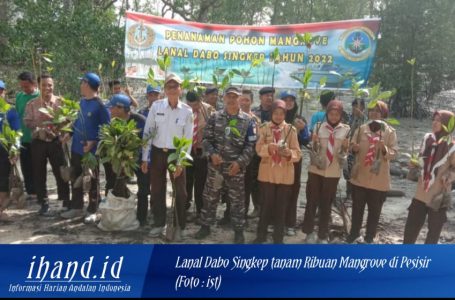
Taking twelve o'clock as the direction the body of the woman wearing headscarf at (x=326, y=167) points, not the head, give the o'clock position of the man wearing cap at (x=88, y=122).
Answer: The man wearing cap is roughly at 3 o'clock from the woman wearing headscarf.

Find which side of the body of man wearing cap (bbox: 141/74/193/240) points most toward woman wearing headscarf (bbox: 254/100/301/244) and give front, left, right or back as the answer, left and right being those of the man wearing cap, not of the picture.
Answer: left

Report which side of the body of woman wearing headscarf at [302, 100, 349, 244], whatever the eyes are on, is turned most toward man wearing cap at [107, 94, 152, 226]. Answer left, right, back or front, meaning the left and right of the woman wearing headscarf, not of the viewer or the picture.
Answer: right

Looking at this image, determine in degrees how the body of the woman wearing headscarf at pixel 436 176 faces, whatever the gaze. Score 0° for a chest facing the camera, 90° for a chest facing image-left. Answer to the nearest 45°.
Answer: approximately 45°

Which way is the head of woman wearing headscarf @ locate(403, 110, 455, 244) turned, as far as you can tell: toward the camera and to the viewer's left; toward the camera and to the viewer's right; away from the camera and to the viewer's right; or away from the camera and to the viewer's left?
toward the camera and to the viewer's left

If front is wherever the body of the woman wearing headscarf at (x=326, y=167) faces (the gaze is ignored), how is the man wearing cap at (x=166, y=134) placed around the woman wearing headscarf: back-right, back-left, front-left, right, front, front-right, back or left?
right

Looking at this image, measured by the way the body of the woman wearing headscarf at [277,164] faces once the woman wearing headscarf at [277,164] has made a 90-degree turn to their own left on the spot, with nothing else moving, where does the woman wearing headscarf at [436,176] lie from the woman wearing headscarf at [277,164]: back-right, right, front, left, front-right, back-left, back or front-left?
front

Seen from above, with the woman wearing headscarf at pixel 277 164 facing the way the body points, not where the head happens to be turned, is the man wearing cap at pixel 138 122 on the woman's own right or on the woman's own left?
on the woman's own right

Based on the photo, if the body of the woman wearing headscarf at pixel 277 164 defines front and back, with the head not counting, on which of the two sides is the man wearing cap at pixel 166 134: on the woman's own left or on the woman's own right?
on the woman's own right

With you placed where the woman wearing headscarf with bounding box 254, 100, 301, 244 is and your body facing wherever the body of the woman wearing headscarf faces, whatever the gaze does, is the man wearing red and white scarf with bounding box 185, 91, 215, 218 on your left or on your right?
on your right

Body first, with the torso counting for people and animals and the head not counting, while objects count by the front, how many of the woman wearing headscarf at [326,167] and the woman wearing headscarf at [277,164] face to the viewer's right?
0
